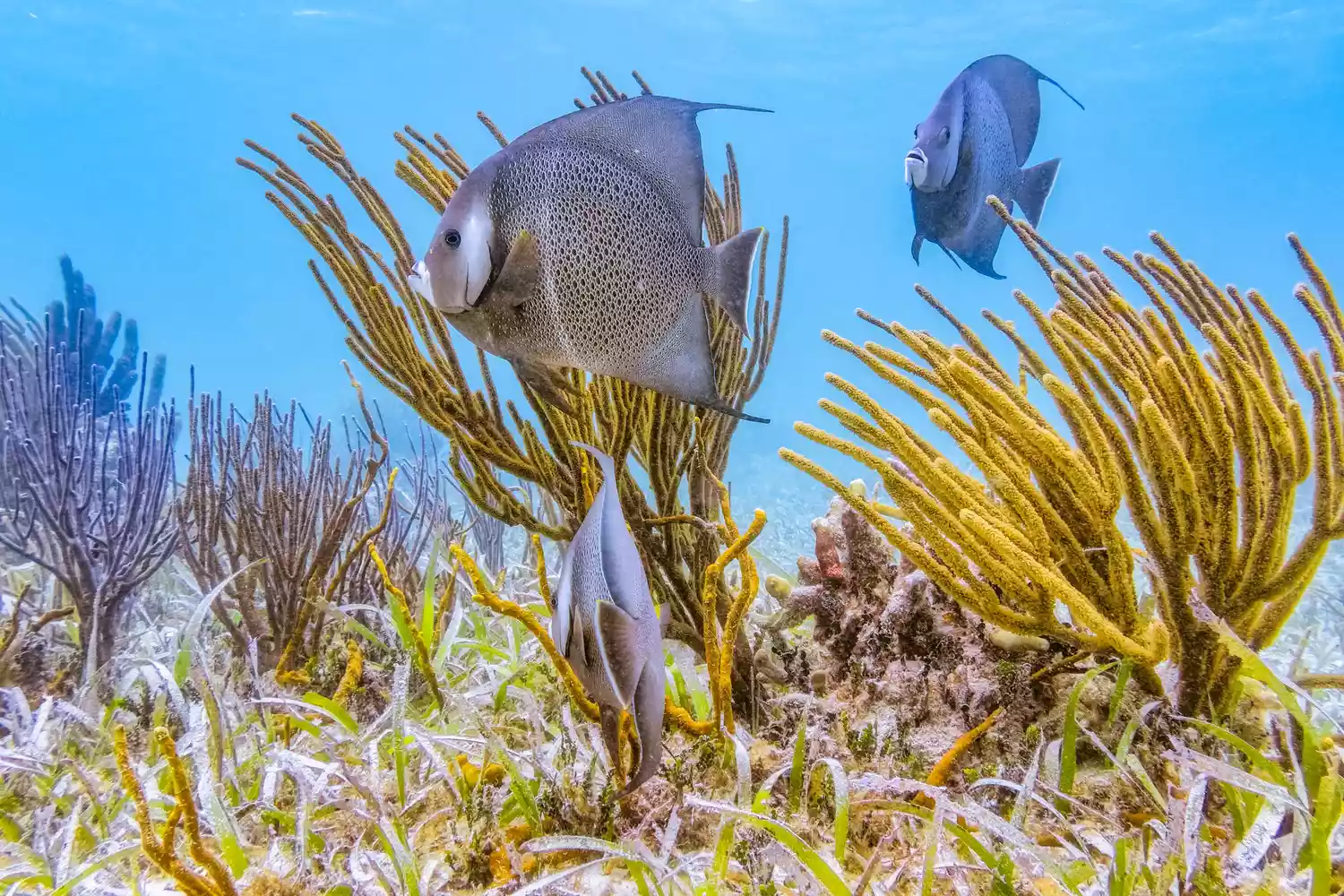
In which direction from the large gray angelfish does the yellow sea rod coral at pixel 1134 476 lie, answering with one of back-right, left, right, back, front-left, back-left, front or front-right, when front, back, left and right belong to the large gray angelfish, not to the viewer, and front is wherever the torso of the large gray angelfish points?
back

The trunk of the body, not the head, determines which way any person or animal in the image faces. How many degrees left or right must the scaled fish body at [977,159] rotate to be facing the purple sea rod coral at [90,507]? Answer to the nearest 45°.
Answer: approximately 45° to its right

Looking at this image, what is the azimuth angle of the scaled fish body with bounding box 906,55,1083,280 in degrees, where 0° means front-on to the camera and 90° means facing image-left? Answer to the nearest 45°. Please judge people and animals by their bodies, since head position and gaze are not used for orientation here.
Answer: approximately 45°

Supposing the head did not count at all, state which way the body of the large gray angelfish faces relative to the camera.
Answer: to the viewer's left
